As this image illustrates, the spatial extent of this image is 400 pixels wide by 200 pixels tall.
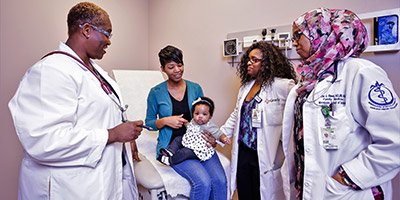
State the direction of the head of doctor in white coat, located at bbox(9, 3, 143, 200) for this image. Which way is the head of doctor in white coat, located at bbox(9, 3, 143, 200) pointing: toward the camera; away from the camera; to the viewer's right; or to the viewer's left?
to the viewer's right

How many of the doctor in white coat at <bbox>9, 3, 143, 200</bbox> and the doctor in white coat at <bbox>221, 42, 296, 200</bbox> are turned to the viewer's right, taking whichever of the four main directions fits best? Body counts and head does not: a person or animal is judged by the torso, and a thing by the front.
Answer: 1

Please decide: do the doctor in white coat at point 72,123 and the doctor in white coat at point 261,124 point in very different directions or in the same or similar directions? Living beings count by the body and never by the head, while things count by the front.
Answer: very different directions

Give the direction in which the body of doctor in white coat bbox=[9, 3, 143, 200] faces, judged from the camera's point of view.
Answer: to the viewer's right

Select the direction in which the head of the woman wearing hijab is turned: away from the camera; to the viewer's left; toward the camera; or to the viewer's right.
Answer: to the viewer's left
